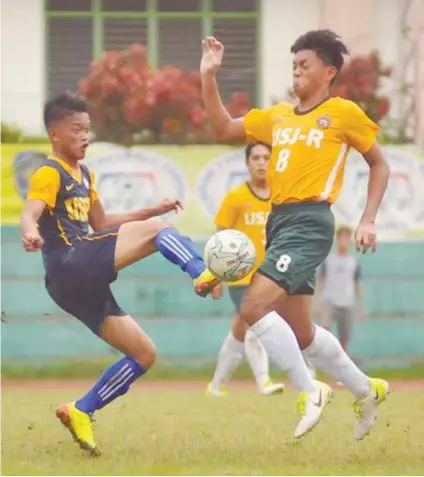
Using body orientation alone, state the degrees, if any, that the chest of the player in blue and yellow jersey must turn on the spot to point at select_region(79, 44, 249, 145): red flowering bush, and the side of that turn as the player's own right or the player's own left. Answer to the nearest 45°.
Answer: approximately 135° to the player's own left

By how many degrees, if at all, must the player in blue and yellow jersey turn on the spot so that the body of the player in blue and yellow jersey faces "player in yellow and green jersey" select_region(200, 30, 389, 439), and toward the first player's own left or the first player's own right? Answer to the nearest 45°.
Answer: approximately 45° to the first player's own left

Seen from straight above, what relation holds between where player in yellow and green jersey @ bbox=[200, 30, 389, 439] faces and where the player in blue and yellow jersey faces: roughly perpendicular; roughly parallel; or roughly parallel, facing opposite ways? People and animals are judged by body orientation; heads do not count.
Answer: roughly perpendicular

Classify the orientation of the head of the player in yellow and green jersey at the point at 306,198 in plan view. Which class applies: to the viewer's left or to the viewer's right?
to the viewer's left

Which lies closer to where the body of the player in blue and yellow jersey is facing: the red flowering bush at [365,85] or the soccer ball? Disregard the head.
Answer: the soccer ball

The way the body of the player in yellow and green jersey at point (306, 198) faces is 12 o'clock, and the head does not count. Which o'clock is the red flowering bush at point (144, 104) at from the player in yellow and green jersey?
The red flowering bush is roughly at 4 o'clock from the player in yellow and green jersey.

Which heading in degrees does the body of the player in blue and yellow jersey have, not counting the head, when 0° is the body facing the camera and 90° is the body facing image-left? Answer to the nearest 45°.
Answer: approximately 315°

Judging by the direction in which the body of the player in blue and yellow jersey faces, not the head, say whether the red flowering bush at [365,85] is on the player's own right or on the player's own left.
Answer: on the player's own left

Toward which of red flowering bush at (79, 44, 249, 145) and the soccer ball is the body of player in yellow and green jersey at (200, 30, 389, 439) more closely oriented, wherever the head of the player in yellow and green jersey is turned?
the soccer ball
